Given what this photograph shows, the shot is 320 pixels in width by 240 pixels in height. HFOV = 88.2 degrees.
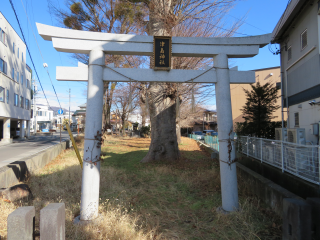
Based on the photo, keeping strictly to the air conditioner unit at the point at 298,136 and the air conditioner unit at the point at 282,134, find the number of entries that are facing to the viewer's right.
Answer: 0

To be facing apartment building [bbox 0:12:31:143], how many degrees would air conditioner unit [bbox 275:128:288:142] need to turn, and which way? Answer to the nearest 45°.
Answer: approximately 45° to its right

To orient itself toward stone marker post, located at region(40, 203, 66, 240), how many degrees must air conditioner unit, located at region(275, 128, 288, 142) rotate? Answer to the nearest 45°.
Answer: approximately 45° to its left

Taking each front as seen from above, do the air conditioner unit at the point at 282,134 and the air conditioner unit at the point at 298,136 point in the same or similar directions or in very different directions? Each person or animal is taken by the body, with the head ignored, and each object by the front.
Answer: same or similar directions

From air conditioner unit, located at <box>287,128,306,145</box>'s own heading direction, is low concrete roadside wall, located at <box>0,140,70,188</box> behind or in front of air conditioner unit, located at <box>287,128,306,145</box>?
in front

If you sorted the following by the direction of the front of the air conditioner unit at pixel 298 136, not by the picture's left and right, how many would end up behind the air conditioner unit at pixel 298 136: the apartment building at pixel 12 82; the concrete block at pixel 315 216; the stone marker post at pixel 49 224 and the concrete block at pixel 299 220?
0

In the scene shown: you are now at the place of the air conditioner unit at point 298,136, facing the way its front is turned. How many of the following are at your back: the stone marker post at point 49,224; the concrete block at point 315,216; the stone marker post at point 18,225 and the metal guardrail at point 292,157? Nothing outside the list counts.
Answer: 0

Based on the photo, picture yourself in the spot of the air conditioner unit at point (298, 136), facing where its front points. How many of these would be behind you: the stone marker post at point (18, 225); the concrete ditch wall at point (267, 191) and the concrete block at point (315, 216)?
0

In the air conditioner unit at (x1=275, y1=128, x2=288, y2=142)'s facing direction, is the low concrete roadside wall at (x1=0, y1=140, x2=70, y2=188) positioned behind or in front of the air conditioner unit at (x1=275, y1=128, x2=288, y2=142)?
in front

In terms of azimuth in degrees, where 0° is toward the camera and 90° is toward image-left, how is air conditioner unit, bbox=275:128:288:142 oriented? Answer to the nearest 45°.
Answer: approximately 45°

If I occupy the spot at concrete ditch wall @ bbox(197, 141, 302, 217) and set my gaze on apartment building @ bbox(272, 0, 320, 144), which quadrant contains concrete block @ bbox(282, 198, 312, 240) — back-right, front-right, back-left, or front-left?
back-right

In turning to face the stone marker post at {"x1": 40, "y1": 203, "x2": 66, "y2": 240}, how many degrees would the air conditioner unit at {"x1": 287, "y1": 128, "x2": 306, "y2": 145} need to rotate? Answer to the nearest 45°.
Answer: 0° — it already faces it

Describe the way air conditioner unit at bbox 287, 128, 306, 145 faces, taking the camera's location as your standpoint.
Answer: facing the viewer and to the left of the viewer

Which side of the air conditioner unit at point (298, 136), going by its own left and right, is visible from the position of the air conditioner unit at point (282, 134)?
right

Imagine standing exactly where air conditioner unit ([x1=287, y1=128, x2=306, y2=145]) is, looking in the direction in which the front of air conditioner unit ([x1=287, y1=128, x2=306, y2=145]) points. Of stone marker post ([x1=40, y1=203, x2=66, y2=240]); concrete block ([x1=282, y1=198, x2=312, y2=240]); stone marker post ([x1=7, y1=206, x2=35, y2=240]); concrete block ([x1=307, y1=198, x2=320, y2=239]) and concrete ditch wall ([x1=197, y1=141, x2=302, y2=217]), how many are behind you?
0

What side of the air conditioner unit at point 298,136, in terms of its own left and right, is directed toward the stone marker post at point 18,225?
front

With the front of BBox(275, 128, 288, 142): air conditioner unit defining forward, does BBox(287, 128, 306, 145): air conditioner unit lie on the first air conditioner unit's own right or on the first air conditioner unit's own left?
on the first air conditioner unit's own left

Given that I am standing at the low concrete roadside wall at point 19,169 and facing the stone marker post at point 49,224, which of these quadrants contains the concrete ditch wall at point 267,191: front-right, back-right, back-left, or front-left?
front-left
